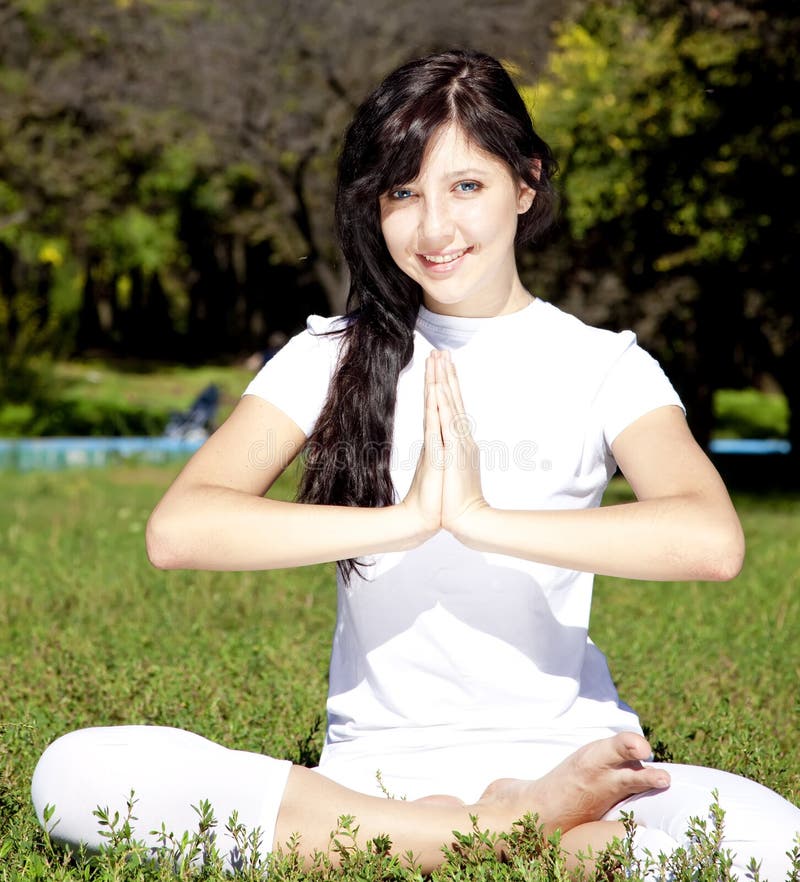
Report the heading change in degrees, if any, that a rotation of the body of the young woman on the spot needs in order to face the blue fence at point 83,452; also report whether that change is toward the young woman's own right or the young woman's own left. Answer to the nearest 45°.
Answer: approximately 180°

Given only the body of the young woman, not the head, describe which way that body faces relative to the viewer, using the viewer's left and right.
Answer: facing the viewer

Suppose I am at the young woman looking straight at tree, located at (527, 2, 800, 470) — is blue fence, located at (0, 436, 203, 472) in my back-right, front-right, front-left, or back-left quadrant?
front-left

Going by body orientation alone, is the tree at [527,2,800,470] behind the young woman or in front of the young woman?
behind
